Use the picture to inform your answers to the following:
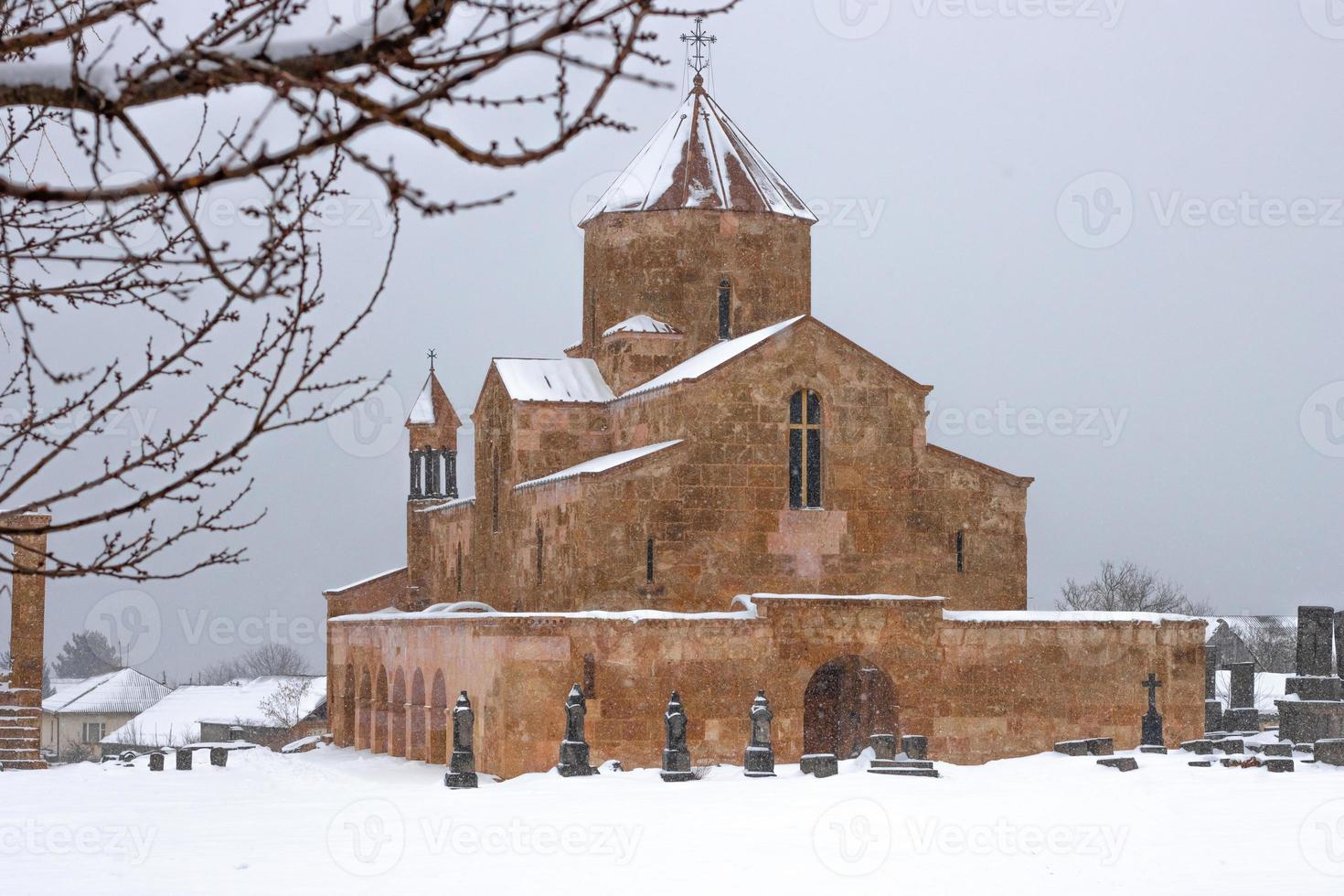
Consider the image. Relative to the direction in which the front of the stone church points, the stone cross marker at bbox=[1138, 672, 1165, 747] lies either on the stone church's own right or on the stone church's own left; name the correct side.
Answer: on the stone church's own left
